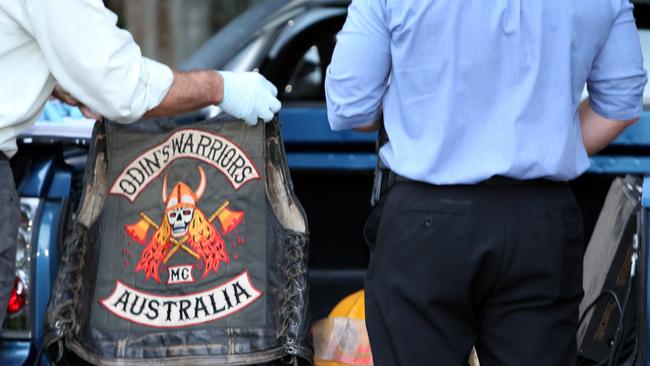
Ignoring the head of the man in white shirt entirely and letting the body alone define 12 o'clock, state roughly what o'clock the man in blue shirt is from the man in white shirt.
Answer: The man in blue shirt is roughly at 1 o'clock from the man in white shirt.

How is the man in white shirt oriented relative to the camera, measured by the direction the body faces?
to the viewer's right
